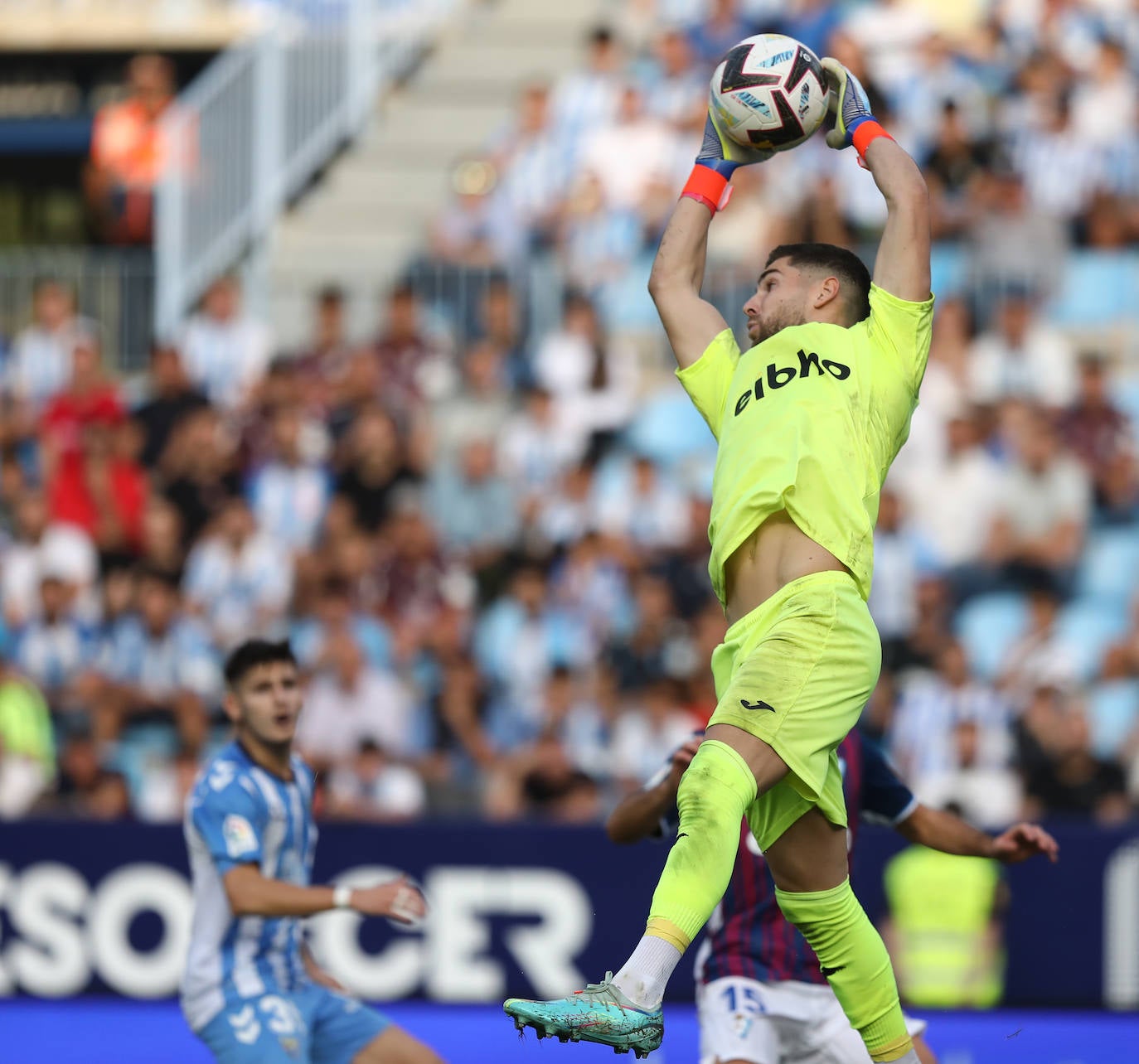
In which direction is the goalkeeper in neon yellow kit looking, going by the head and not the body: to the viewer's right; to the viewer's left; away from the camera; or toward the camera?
to the viewer's left

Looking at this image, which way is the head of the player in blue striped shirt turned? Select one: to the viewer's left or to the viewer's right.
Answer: to the viewer's right

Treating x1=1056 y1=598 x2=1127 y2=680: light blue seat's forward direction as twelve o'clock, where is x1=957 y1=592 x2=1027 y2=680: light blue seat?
x1=957 y1=592 x2=1027 y2=680: light blue seat is roughly at 2 o'clock from x1=1056 y1=598 x2=1127 y2=680: light blue seat.

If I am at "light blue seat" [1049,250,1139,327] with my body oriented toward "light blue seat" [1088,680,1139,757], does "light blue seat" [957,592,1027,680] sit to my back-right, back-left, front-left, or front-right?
front-right

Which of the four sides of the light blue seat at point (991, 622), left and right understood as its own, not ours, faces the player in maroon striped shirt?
front

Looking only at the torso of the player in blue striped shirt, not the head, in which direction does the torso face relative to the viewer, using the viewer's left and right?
facing the viewer and to the right of the viewer

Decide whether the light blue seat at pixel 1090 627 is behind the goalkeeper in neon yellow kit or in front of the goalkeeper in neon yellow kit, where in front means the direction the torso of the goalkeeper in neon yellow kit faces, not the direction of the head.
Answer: behind

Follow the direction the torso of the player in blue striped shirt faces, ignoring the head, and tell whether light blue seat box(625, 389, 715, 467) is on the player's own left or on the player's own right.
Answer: on the player's own left

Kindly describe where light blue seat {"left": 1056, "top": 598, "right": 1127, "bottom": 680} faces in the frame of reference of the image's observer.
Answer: facing the viewer

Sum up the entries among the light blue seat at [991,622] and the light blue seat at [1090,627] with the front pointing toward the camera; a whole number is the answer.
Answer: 2

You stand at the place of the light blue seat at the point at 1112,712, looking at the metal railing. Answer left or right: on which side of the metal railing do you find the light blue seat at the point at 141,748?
left

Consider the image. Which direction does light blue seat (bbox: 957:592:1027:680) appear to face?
toward the camera

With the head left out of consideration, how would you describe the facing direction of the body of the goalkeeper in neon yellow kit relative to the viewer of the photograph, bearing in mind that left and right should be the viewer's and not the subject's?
facing the viewer and to the left of the viewer

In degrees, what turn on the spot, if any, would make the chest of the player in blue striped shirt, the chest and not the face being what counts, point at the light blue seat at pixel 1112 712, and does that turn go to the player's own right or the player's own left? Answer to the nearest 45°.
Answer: approximately 90° to the player's own left
